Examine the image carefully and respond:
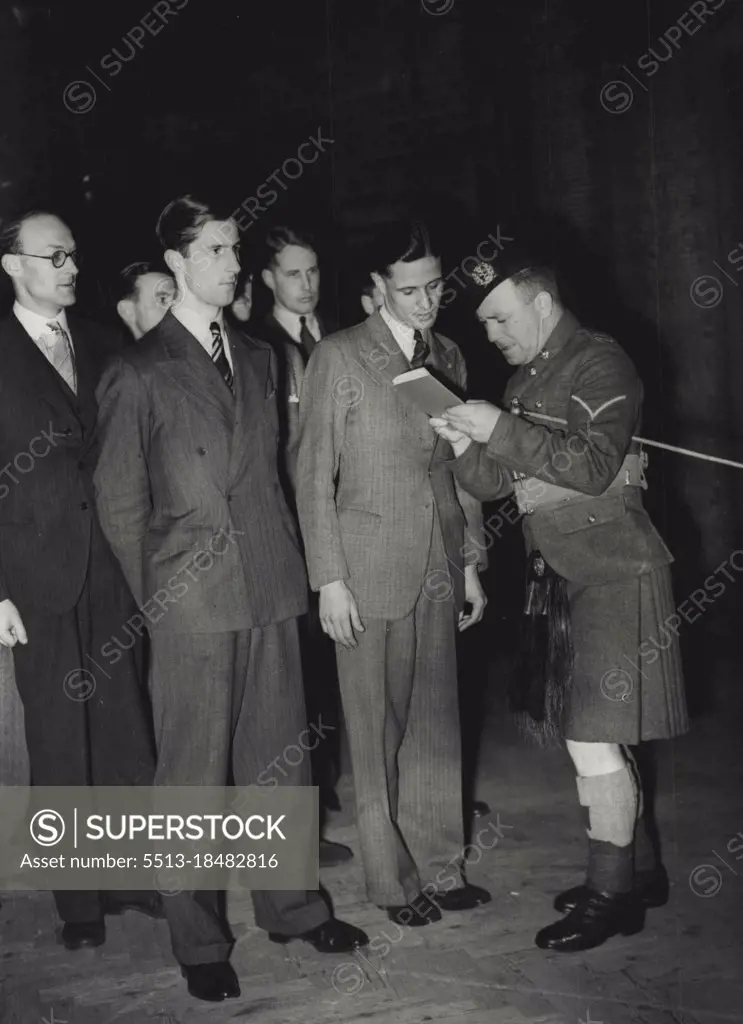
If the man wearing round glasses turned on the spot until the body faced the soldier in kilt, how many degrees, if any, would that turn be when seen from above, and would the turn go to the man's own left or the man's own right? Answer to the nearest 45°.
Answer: approximately 45° to the man's own left

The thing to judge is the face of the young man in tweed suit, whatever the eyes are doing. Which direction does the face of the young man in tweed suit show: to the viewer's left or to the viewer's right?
to the viewer's right

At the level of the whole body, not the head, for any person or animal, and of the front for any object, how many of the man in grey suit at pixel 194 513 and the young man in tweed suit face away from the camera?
0

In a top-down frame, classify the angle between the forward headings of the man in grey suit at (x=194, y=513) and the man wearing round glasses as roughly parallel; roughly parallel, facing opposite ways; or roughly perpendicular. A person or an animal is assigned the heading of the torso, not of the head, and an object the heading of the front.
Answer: roughly parallel

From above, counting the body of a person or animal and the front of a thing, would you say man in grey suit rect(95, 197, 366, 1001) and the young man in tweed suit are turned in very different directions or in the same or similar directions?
same or similar directions

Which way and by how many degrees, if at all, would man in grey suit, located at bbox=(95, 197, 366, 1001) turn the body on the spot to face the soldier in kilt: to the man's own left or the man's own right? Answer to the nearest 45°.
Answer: approximately 45° to the man's own left

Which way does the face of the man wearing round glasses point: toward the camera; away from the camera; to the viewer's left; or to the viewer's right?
to the viewer's right

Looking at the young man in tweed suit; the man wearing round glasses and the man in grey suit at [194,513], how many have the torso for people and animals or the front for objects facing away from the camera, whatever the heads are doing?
0

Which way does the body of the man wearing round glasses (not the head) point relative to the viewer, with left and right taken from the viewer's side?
facing the viewer and to the right of the viewer

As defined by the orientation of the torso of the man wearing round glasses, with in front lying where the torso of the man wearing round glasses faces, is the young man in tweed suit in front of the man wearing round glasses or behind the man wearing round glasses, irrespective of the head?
in front
